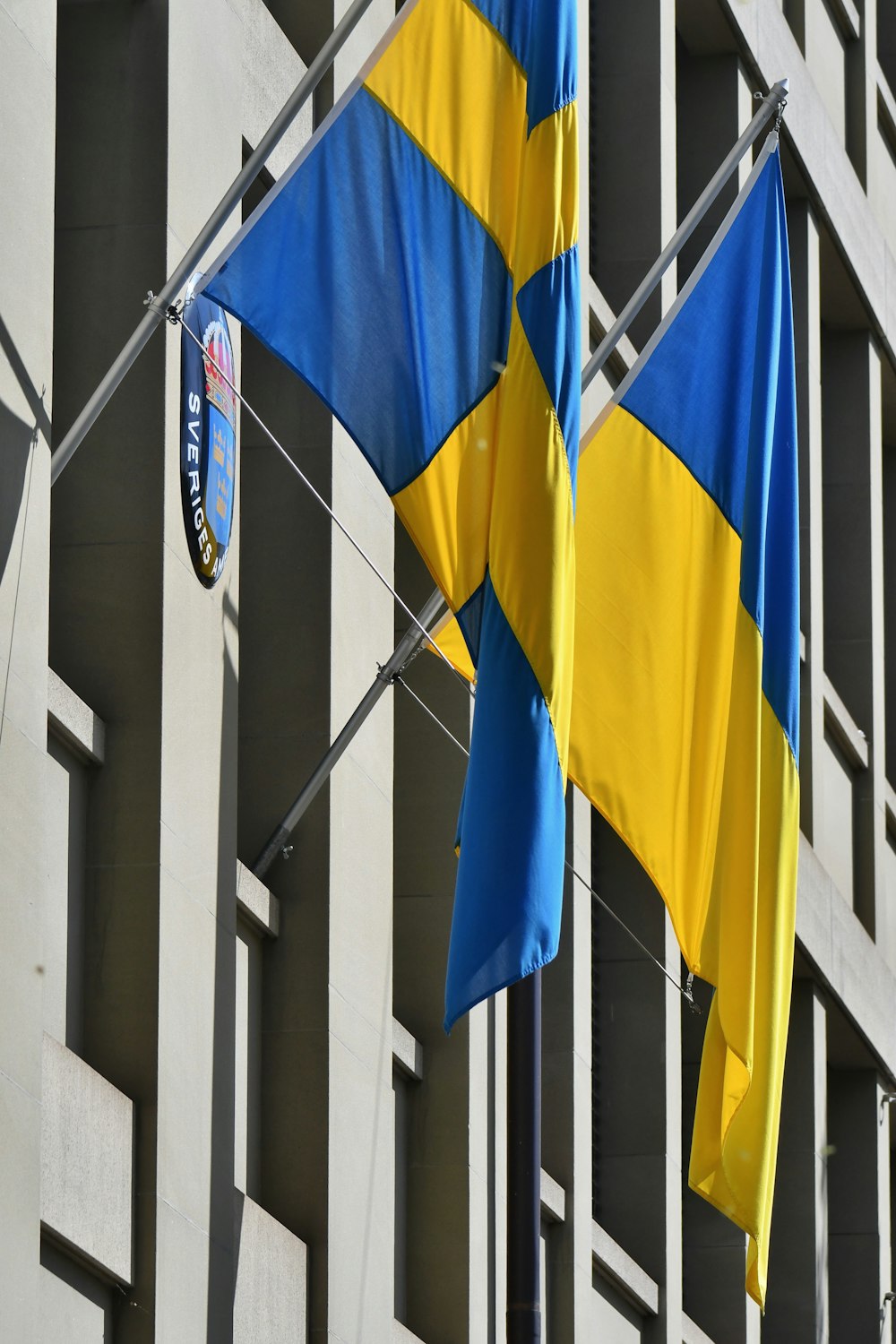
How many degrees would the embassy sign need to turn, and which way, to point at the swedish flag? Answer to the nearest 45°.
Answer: approximately 45° to its right

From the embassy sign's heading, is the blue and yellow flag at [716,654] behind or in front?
in front
